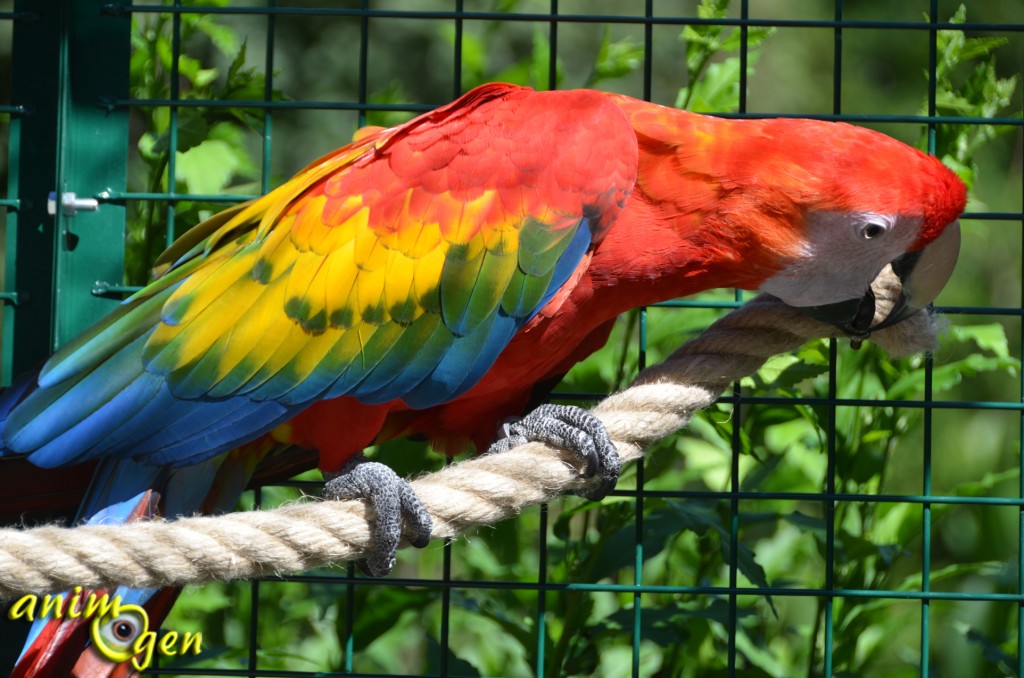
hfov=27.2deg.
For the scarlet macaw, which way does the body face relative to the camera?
to the viewer's right
